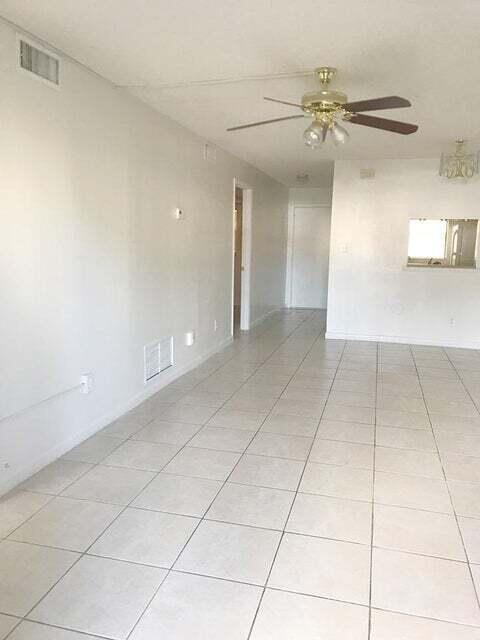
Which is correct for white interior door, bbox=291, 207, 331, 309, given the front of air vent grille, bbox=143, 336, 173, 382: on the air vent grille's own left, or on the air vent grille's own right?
on the air vent grille's own left

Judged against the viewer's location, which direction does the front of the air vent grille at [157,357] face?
facing the viewer and to the right of the viewer

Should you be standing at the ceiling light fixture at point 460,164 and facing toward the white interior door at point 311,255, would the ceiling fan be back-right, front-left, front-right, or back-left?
back-left

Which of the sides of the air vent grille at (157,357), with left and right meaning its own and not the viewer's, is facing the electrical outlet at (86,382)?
right
